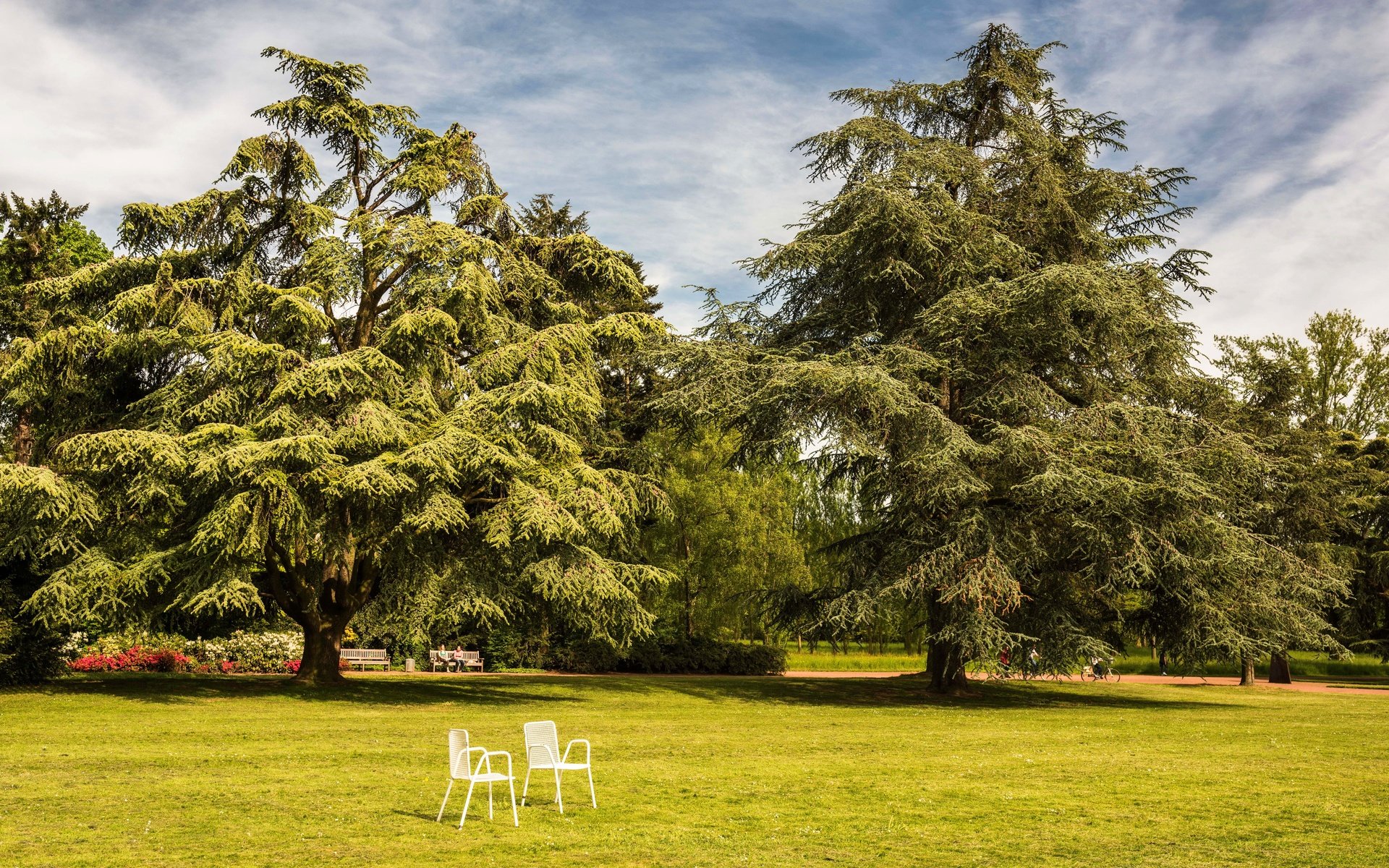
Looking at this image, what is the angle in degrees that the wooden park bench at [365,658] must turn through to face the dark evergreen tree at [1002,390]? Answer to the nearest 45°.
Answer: approximately 45° to its left

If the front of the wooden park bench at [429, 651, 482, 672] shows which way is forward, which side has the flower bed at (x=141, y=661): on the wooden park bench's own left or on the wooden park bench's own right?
on the wooden park bench's own right

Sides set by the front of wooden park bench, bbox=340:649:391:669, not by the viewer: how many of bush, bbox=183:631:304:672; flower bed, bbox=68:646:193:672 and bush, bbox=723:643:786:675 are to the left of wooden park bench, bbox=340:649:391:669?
1

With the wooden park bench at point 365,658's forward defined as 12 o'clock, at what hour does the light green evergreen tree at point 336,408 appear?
The light green evergreen tree is roughly at 12 o'clock from the wooden park bench.

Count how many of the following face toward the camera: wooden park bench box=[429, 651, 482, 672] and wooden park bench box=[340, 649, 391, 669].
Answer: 2

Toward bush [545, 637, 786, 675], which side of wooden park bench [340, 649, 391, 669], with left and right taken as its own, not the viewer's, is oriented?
left

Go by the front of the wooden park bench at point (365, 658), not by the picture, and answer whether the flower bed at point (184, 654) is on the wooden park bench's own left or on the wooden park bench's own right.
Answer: on the wooden park bench's own right

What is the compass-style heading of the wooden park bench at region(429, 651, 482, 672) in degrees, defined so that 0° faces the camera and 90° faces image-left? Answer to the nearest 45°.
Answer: approximately 0°

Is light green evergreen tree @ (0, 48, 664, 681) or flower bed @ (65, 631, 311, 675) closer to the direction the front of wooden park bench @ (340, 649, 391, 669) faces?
the light green evergreen tree

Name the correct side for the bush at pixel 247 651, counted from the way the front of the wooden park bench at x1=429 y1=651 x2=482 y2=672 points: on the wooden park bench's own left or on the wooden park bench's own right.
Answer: on the wooden park bench's own right
